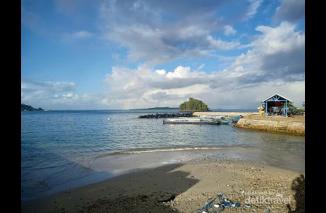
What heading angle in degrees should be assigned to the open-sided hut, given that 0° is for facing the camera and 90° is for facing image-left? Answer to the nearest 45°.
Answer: approximately 0°
